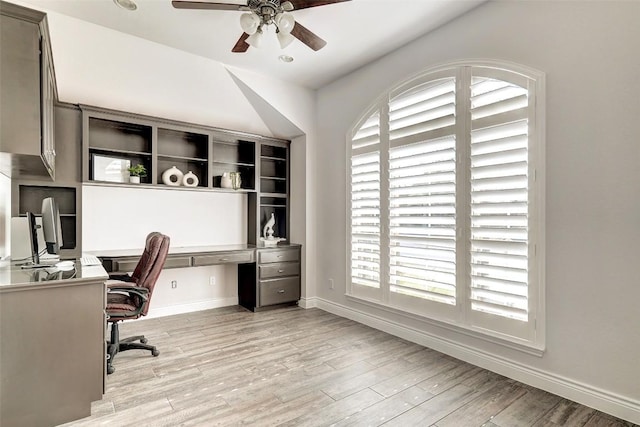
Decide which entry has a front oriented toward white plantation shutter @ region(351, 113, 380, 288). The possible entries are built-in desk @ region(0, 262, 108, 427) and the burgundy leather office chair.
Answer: the built-in desk

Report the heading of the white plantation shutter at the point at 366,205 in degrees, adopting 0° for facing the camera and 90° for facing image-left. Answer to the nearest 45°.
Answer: approximately 45°

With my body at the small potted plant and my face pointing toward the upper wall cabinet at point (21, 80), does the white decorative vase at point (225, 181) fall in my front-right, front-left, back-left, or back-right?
back-left

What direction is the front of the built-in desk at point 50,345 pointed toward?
to the viewer's right

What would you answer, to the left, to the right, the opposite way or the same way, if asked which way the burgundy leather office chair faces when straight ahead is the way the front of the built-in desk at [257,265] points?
to the right

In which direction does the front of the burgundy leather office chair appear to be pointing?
to the viewer's left

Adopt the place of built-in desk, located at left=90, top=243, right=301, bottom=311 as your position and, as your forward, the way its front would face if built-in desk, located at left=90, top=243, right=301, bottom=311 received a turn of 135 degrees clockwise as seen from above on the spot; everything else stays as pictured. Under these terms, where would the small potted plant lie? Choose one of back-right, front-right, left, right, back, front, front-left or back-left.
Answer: front-left

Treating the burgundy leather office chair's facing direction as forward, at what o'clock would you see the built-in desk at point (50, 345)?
The built-in desk is roughly at 10 o'clock from the burgundy leather office chair.

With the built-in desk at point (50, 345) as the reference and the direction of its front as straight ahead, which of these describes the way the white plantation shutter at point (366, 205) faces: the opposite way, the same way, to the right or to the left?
the opposite way

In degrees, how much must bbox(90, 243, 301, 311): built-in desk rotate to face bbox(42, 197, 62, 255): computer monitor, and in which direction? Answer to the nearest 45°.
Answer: approximately 45° to its right

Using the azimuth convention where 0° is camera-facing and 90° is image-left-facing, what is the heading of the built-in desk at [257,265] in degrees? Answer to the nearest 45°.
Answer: approximately 0°

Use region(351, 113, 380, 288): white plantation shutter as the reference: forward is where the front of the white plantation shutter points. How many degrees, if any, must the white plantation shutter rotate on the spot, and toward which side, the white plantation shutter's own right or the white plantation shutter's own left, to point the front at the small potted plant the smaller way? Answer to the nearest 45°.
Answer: approximately 45° to the white plantation shutter's own right

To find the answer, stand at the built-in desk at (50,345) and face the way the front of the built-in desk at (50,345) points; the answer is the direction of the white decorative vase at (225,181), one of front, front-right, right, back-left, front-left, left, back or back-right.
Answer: front-left

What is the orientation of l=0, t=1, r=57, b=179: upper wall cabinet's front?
to the viewer's right
